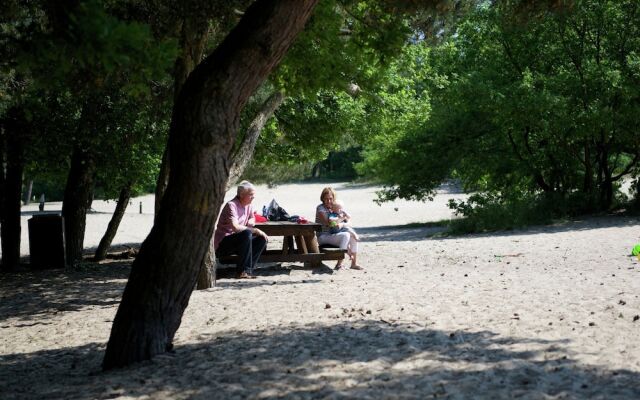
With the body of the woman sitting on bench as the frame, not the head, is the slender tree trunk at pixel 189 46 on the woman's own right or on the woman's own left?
on the woman's own right

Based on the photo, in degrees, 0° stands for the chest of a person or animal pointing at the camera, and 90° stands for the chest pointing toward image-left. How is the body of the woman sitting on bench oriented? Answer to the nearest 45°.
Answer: approximately 315°

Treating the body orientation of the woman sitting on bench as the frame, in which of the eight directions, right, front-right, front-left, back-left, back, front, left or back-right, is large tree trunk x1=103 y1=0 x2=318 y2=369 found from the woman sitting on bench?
front-right

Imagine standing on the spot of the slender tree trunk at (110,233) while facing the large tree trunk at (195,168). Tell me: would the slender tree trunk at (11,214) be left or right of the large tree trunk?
right

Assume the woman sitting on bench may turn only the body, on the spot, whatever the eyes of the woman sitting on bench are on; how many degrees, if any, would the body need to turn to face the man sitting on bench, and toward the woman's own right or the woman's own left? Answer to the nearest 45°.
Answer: approximately 90° to the woman's own right

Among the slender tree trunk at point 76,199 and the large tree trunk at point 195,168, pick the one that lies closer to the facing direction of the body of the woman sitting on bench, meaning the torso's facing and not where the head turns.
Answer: the large tree trunk

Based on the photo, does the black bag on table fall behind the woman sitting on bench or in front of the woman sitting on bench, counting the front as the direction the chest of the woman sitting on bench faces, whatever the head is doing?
behind
